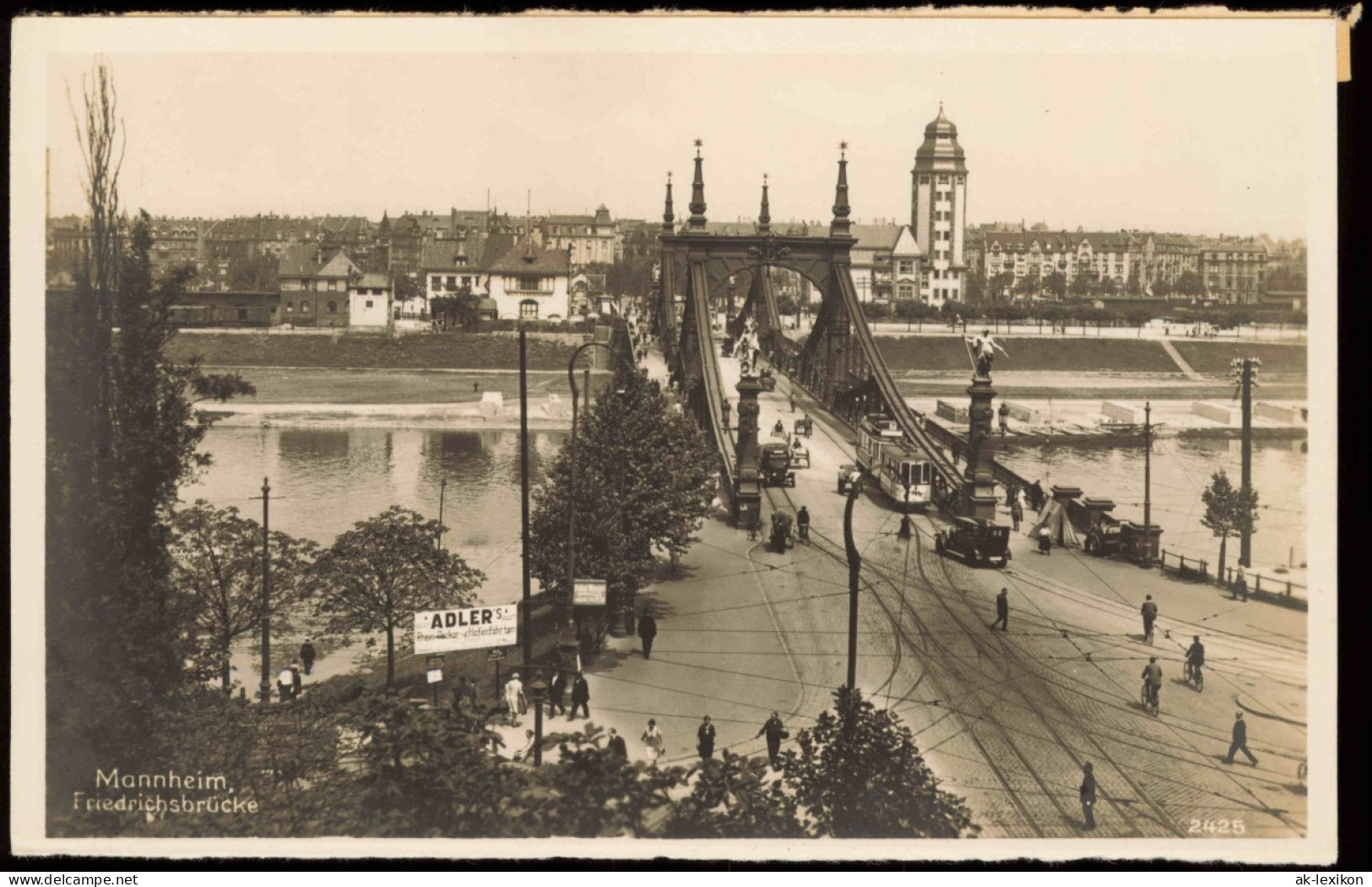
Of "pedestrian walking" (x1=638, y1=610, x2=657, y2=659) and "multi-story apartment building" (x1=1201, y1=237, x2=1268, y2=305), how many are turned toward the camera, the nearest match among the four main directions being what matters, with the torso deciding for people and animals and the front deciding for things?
1

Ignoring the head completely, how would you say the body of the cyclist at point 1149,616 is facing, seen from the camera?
away from the camera

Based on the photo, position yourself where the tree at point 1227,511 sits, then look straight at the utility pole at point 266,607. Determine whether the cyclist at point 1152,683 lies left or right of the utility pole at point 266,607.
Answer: left

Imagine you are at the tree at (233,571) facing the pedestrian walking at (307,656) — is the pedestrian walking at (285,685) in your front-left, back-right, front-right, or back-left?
front-right

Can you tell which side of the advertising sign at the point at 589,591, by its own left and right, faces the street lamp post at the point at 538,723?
front

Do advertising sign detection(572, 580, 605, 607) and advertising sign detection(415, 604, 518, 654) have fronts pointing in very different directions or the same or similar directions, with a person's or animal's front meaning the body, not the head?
same or similar directions

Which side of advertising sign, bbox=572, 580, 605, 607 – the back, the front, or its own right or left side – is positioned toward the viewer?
front

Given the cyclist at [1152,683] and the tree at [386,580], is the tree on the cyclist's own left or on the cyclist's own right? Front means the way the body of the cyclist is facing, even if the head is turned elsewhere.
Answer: on the cyclist's own left

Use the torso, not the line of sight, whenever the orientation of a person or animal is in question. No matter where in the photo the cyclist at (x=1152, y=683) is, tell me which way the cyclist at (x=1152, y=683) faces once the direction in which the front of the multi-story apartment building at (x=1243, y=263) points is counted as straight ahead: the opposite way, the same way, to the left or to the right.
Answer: the opposite way

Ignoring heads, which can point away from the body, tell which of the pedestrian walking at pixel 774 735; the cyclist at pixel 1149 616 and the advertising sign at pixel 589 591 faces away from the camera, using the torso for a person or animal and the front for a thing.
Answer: the cyclist

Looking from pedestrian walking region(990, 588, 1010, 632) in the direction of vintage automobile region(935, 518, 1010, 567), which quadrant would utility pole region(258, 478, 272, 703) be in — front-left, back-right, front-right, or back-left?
back-left

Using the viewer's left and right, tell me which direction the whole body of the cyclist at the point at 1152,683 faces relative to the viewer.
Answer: facing away from the viewer

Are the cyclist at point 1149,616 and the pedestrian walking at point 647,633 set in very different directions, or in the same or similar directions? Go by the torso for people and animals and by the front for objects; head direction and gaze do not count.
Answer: same or similar directions

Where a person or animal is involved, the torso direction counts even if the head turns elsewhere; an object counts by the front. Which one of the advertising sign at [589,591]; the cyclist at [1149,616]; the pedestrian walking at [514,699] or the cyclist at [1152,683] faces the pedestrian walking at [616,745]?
the advertising sign

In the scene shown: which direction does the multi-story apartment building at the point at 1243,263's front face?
toward the camera
